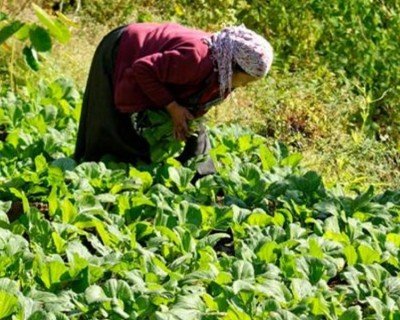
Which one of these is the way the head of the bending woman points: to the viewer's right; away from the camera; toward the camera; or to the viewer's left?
to the viewer's right

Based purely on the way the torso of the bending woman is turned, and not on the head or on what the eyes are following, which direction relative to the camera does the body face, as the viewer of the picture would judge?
to the viewer's right
